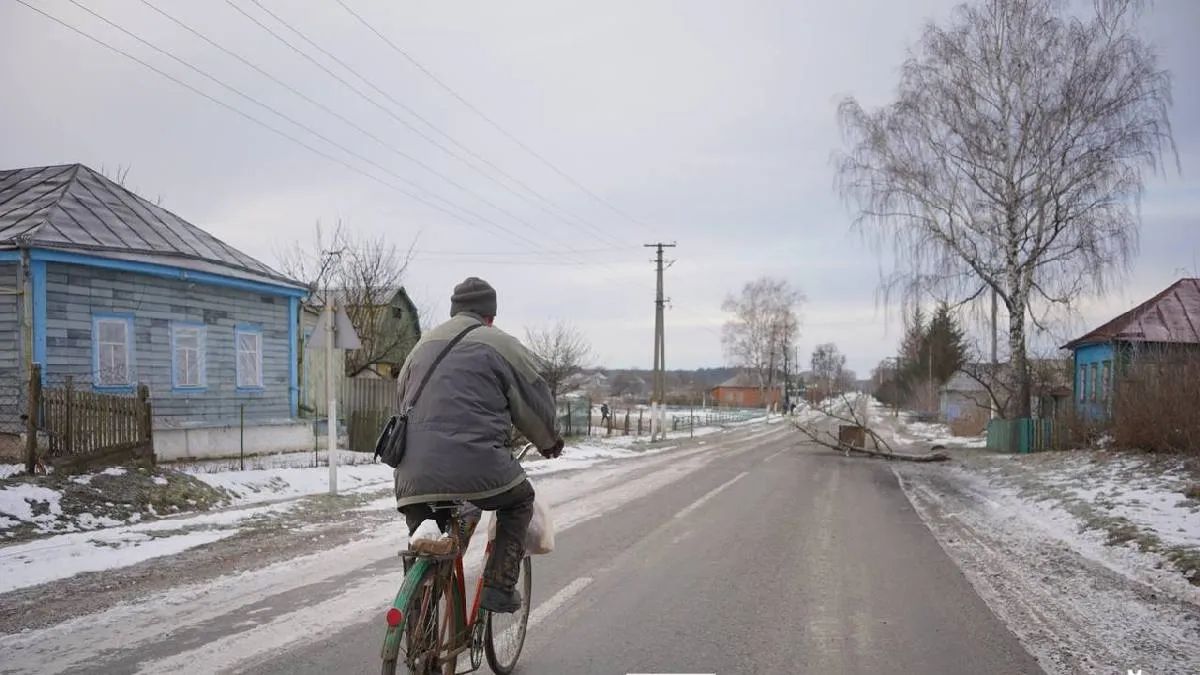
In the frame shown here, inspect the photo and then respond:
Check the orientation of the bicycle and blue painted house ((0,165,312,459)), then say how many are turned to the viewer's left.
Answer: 0

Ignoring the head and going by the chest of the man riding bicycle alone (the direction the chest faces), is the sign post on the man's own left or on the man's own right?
on the man's own left

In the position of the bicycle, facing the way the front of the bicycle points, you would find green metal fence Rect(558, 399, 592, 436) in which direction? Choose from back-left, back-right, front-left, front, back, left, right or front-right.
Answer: front-left

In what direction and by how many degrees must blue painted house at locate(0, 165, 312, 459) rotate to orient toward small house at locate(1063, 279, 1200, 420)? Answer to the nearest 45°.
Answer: approximately 45° to its left

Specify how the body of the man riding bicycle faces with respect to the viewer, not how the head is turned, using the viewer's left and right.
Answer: facing away from the viewer and to the right of the viewer

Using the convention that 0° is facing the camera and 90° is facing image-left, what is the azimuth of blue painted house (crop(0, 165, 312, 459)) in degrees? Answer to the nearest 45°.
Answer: approximately 315°

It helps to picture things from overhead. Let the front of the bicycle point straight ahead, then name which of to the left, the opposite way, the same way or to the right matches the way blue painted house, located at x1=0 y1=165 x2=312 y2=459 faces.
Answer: to the right

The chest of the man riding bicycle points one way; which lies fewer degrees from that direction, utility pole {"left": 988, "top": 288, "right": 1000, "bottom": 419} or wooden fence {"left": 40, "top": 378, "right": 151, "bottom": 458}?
the utility pole

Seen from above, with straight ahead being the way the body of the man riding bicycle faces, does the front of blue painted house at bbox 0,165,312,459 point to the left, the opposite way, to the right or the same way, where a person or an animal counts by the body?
to the right

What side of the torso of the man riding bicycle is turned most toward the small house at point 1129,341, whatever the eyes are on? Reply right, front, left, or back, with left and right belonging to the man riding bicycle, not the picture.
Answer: front

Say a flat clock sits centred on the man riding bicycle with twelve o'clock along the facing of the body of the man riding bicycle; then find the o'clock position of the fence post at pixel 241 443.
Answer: The fence post is roughly at 10 o'clock from the man riding bicycle.

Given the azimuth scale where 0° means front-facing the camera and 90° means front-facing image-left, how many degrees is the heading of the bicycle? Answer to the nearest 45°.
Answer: approximately 225°
